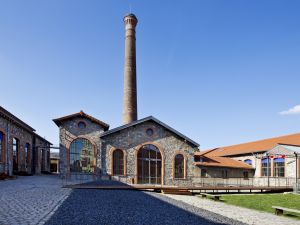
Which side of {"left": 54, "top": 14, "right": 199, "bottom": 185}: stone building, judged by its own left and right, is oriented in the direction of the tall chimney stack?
back

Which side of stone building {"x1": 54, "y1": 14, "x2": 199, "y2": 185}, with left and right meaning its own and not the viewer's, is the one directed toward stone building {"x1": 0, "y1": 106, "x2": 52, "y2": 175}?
right

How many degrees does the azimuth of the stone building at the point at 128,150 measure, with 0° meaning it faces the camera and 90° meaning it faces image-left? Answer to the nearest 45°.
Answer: approximately 0°

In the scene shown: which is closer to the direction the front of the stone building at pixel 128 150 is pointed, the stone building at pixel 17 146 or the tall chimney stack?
the stone building
